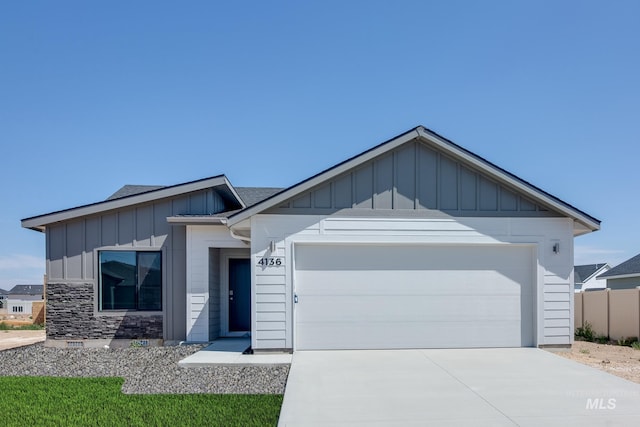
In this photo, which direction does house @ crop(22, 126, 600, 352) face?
toward the camera

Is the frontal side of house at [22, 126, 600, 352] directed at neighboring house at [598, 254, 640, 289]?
no

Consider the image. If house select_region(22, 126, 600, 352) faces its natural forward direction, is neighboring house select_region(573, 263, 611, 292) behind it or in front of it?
behind
